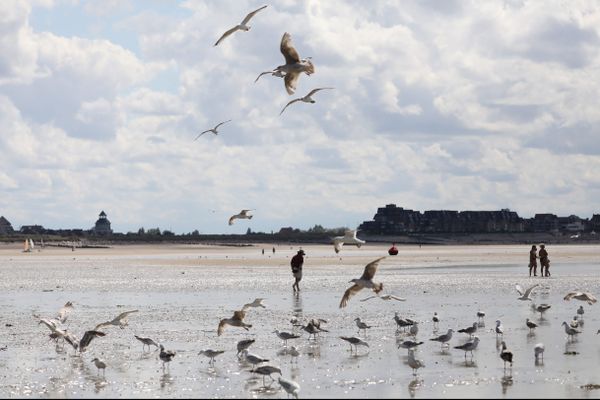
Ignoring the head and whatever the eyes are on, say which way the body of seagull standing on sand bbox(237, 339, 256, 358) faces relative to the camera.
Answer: to the viewer's left

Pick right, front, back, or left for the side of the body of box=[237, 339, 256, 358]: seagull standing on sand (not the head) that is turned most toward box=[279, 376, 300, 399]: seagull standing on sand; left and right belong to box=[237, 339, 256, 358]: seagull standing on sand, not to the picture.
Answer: left
